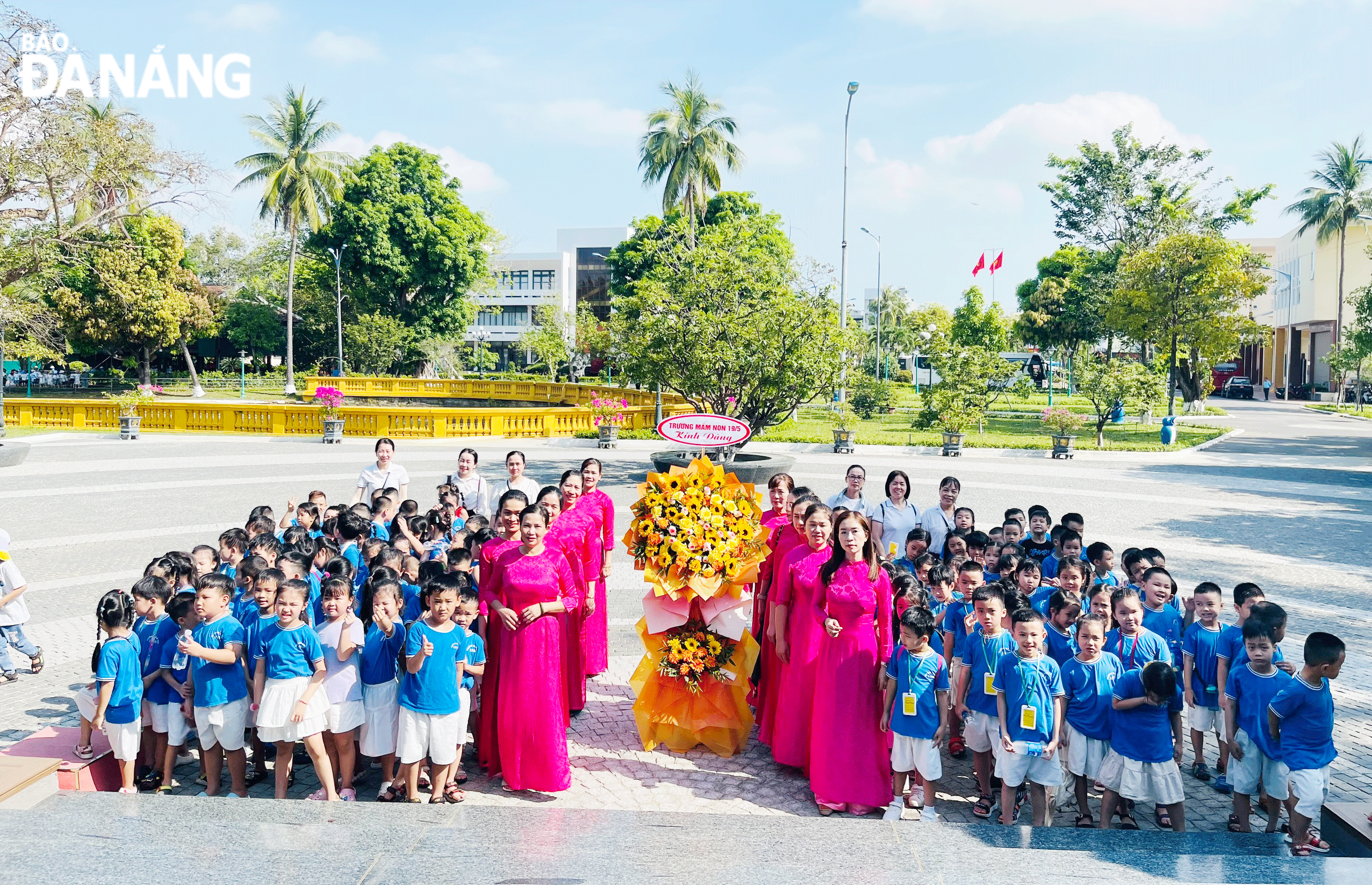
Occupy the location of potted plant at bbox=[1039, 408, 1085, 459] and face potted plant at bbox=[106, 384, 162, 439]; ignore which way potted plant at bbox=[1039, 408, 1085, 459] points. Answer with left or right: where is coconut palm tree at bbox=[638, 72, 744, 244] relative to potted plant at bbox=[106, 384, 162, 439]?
right

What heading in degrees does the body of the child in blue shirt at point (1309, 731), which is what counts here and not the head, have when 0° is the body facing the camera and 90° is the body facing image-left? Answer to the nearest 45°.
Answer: approximately 315°

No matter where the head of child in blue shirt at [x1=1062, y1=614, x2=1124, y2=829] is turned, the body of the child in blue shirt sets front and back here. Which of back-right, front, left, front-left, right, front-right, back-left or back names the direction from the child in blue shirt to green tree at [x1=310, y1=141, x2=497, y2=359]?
back-right

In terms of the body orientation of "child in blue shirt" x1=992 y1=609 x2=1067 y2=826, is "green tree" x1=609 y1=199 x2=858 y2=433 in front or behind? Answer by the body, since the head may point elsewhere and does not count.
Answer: behind

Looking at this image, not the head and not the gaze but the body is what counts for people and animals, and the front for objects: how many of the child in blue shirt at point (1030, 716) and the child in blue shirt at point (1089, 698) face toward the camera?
2

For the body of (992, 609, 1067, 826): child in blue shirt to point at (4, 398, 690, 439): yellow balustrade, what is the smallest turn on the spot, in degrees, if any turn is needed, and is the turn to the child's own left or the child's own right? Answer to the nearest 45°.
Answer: approximately 135° to the child's own right

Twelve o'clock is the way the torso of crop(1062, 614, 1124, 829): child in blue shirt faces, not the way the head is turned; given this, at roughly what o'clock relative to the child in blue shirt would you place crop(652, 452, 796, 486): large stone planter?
The large stone planter is roughly at 5 o'clock from the child in blue shirt.

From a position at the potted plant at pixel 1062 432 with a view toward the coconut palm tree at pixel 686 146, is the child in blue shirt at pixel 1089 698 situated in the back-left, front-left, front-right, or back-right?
back-left

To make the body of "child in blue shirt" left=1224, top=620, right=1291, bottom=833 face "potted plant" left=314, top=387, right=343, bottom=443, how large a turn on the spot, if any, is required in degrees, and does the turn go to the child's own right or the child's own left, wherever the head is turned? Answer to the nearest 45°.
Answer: approximately 135° to the child's own right

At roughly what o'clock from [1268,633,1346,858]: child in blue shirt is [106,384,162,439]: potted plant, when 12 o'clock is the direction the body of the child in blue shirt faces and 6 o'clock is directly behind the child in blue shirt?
The potted plant is roughly at 5 o'clock from the child in blue shirt.

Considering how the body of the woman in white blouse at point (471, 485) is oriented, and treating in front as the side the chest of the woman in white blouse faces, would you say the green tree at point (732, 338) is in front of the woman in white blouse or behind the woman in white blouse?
behind
